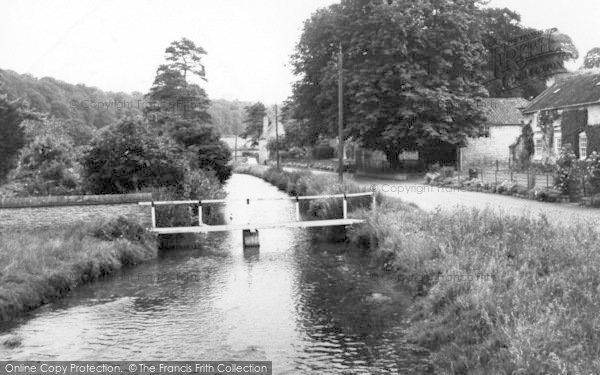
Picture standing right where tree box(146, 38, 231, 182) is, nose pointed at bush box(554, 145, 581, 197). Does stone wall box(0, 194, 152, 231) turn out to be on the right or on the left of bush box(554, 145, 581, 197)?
right

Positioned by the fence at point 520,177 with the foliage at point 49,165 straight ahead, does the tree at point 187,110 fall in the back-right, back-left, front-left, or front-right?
front-right

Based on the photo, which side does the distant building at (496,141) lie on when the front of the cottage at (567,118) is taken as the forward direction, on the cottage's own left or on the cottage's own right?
on the cottage's own right

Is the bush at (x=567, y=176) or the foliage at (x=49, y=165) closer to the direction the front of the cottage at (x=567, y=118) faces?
the foliage

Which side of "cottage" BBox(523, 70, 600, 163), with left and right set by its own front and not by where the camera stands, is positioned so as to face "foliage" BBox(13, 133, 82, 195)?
front

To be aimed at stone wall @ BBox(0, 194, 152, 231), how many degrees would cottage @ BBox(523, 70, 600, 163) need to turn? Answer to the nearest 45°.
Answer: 0° — it already faces it

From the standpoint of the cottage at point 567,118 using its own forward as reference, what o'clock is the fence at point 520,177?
The fence is roughly at 11 o'clock from the cottage.

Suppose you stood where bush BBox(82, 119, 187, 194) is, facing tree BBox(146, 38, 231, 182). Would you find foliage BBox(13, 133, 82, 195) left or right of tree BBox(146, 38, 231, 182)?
left

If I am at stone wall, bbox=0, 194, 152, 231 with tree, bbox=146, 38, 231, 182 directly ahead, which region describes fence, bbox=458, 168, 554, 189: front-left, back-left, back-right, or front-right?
front-right

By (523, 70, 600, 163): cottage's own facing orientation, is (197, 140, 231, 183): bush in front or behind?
in front

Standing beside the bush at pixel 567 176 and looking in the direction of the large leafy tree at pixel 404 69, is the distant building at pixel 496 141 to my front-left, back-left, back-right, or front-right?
front-right

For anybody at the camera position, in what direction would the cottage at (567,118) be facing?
facing the viewer and to the left of the viewer

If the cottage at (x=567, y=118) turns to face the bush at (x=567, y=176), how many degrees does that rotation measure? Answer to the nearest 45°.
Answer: approximately 45° to its left

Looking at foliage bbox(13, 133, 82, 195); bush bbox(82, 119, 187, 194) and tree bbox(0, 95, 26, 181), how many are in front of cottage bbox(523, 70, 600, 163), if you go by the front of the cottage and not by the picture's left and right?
3

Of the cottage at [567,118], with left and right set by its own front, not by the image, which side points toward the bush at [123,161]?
front

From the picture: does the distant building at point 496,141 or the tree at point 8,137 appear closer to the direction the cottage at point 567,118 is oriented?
the tree

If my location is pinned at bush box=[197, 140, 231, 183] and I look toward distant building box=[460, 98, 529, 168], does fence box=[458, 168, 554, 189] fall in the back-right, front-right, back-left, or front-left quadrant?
front-right

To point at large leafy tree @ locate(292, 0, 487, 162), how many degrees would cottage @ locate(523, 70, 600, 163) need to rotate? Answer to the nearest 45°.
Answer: approximately 45° to its right

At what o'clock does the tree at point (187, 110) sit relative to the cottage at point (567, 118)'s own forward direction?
The tree is roughly at 1 o'clock from the cottage.

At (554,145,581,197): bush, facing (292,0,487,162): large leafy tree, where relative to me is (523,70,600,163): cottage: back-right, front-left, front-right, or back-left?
front-right
